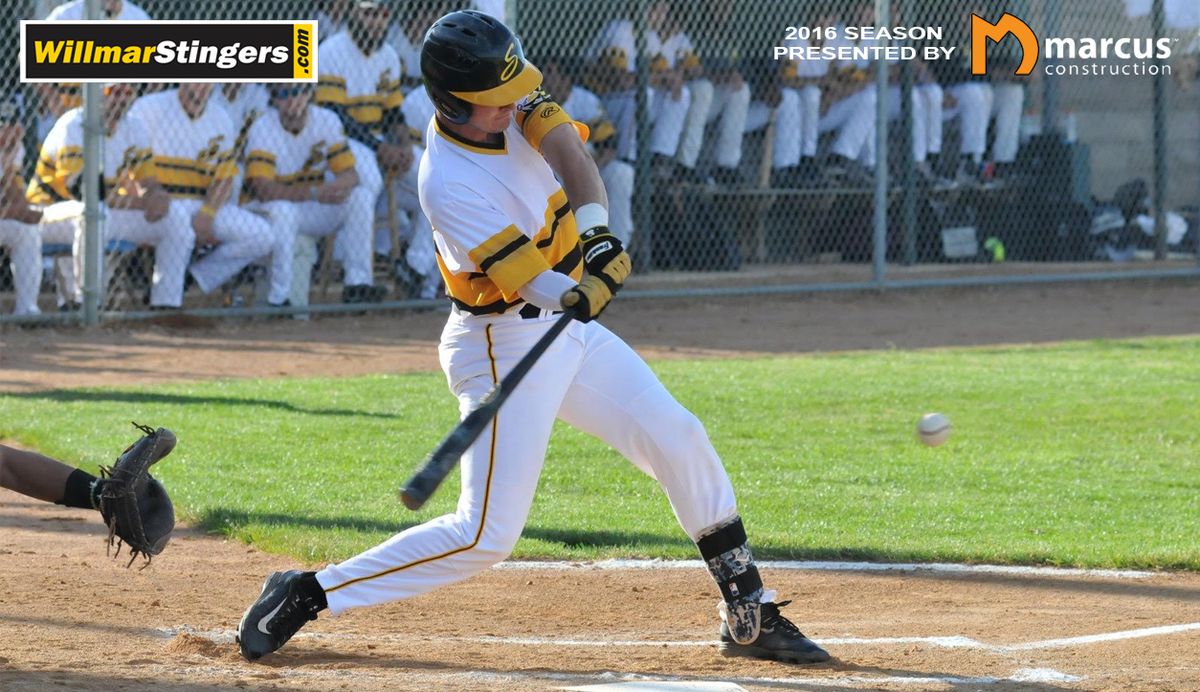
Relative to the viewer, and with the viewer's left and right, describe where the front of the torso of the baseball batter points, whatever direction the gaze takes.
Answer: facing the viewer and to the right of the viewer

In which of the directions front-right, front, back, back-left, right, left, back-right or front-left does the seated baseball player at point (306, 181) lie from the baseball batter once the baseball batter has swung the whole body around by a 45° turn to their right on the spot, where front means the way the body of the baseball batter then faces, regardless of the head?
back

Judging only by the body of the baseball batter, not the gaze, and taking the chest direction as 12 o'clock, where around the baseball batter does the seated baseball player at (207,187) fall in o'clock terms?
The seated baseball player is roughly at 7 o'clock from the baseball batter.

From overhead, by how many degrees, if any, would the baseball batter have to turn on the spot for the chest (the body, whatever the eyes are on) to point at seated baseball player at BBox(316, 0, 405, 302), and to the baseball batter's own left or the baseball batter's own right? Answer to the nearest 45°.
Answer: approximately 135° to the baseball batter's own left

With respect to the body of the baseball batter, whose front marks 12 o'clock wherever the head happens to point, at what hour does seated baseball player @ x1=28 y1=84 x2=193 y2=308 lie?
The seated baseball player is roughly at 7 o'clock from the baseball batter.

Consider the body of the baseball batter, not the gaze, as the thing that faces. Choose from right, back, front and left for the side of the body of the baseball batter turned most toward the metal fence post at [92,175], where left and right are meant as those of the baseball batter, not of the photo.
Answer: back

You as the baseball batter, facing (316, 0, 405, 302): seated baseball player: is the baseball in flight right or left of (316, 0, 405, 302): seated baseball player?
right
